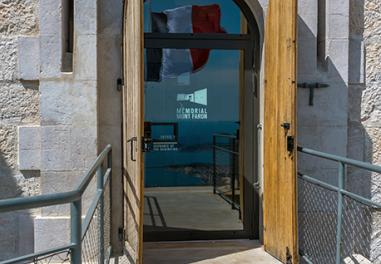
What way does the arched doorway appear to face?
toward the camera
